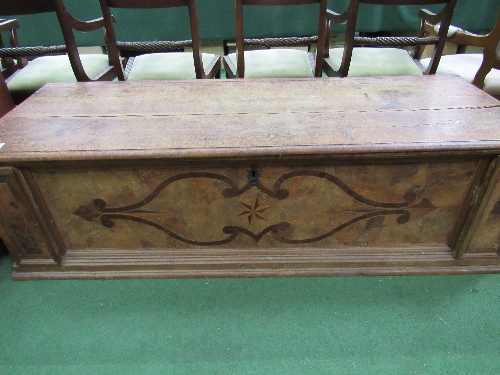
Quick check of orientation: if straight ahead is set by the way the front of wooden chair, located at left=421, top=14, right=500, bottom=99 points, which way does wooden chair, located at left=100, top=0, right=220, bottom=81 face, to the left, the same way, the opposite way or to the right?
the same way

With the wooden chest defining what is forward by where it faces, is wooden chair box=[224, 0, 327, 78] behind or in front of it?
behind

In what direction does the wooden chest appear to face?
toward the camera

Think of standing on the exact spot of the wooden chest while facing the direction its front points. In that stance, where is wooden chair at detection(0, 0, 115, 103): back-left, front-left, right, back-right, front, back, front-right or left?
back-right

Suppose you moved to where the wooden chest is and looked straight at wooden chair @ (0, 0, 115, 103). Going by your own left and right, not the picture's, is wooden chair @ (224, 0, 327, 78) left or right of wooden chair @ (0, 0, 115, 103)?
right

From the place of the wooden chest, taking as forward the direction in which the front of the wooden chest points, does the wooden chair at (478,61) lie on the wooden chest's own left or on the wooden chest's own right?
on the wooden chest's own left
